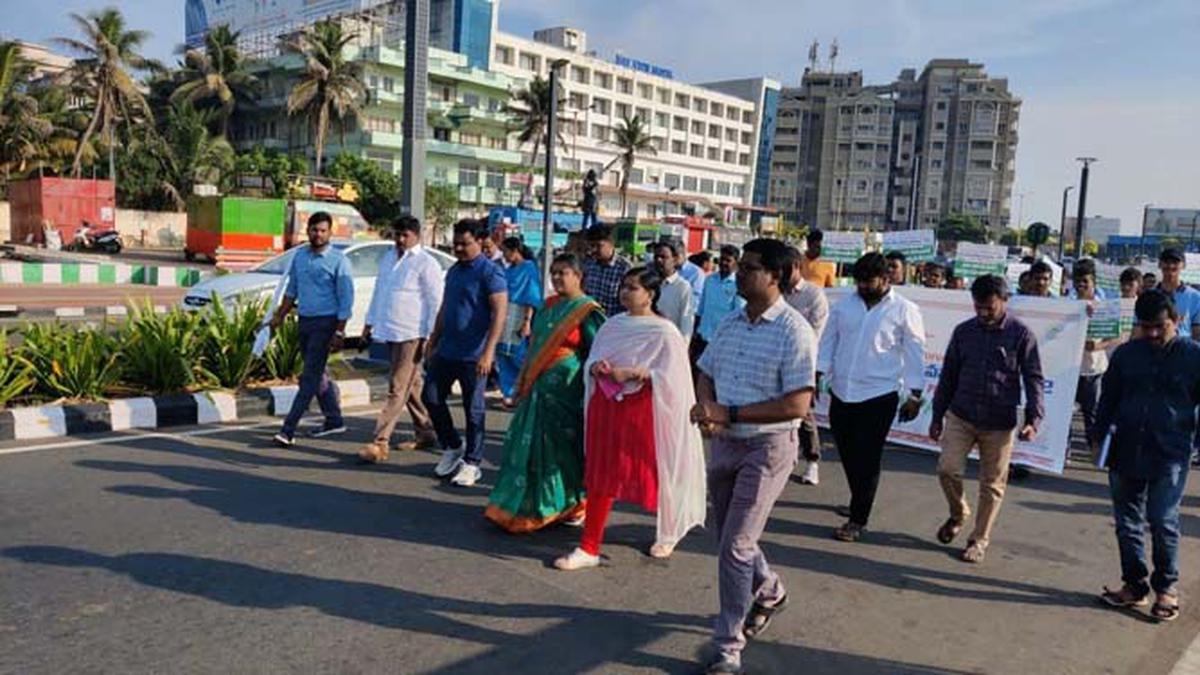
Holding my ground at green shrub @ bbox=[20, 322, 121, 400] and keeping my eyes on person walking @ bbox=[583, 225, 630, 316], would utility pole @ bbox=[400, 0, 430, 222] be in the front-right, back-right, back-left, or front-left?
front-left

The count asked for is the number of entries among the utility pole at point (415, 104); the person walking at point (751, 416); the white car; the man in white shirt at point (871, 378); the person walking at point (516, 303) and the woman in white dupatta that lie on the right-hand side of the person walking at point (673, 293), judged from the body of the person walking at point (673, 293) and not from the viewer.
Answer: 3

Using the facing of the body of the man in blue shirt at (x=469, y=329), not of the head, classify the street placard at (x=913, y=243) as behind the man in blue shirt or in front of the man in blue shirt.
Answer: behind

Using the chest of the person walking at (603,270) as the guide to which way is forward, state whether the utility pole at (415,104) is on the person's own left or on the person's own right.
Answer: on the person's own right

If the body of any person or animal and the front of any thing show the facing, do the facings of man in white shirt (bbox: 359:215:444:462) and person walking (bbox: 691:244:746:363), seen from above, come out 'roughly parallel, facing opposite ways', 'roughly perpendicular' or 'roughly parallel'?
roughly parallel

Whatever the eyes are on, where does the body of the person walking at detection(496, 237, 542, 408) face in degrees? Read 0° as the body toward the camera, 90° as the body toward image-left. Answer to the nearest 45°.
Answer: approximately 45°

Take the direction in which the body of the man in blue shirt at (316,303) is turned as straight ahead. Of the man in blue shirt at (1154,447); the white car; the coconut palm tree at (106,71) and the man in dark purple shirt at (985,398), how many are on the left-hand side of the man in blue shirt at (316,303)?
2

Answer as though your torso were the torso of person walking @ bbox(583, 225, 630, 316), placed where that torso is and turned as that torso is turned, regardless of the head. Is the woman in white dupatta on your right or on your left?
on your left

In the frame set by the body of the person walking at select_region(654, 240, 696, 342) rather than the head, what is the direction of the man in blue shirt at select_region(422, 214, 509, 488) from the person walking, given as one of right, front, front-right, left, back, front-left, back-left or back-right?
front

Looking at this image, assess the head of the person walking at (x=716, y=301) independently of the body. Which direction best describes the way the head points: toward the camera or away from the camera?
toward the camera

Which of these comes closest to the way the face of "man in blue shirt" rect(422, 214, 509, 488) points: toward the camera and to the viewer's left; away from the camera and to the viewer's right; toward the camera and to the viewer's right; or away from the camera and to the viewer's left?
toward the camera and to the viewer's left
